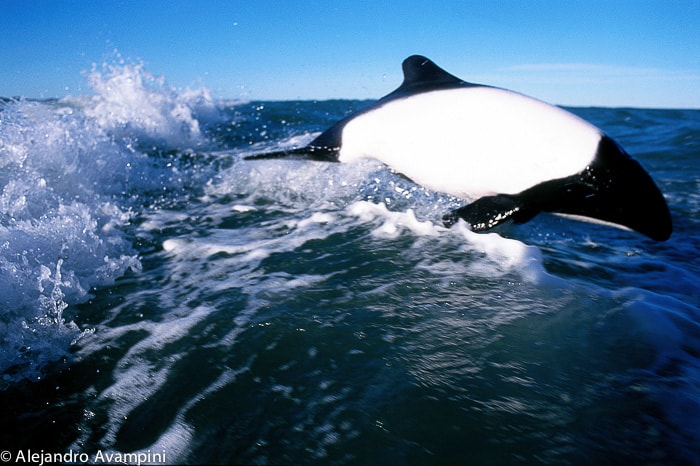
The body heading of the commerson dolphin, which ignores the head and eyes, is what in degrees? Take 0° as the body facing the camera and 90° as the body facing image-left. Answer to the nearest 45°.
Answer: approximately 270°
